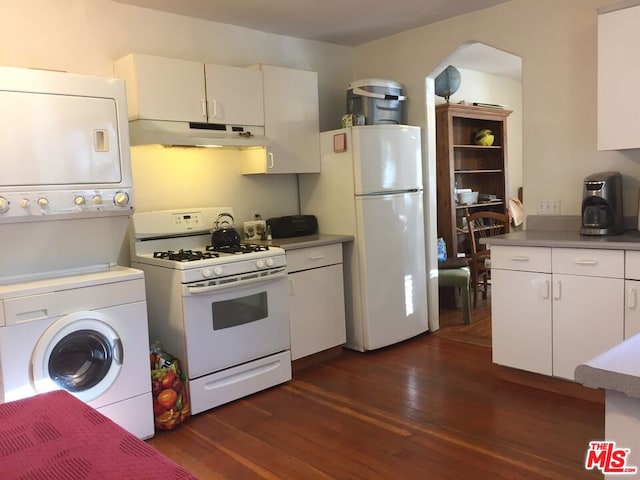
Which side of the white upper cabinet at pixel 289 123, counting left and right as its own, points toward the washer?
right

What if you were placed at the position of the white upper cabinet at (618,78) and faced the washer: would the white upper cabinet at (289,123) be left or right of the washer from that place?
right

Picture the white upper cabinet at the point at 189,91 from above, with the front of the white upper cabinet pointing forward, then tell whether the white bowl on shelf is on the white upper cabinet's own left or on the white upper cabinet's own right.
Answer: on the white upper cabinet's own left

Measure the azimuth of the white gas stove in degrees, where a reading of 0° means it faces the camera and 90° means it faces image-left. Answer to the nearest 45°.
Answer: approximately 315°

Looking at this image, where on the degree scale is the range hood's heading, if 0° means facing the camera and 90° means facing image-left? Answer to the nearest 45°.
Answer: approximately 315°

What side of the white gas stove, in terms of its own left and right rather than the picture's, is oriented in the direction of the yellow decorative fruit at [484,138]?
left

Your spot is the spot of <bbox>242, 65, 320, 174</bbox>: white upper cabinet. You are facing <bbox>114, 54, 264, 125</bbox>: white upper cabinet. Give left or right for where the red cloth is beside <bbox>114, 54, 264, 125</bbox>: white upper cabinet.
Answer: left

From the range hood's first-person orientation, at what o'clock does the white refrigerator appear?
The white refrigerator is roughly at 10 o'clock from the range hood.

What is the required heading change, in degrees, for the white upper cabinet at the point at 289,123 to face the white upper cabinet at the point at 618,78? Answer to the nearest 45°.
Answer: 0° — it already faces it
